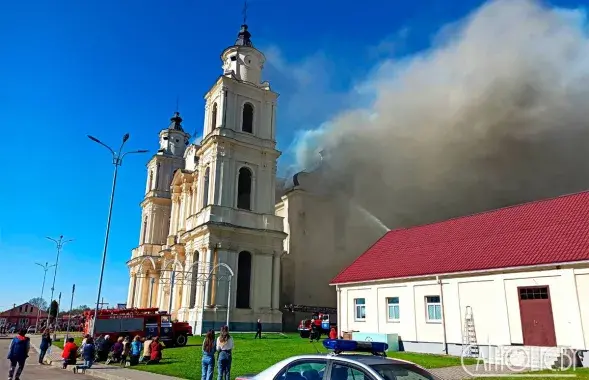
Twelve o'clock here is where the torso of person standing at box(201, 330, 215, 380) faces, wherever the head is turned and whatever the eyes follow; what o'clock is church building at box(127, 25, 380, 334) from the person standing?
The church building is roughly at 12 o'clock from the person standing.

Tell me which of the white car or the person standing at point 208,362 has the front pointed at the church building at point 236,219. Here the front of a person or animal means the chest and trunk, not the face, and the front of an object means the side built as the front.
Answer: the person standing

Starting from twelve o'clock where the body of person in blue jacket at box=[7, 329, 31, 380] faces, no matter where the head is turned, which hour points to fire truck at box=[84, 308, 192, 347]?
The fire truck is roughly at 1 o'clock from the person in blue jacket.

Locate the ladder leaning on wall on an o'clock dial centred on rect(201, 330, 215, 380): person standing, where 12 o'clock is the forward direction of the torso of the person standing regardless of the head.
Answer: The ladder leaning on wall is roughly at 2 o'clock from the person standing.

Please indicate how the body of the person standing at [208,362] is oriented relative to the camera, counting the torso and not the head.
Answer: away from the camera

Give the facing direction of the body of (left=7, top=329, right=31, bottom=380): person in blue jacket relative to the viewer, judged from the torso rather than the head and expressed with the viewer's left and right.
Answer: facing away from the viewer

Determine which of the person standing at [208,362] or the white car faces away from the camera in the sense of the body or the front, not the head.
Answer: the person standing

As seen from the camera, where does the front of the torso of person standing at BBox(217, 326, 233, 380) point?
away from the camera

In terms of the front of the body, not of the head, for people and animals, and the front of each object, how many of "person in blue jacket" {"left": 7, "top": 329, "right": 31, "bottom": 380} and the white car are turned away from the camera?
1

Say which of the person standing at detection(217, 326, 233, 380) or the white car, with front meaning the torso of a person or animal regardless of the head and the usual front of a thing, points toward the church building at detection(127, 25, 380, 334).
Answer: the person standing

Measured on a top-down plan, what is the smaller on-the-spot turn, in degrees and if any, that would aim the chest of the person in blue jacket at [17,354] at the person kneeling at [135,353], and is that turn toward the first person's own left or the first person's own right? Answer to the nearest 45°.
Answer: approximately 45° to the first person's own right
